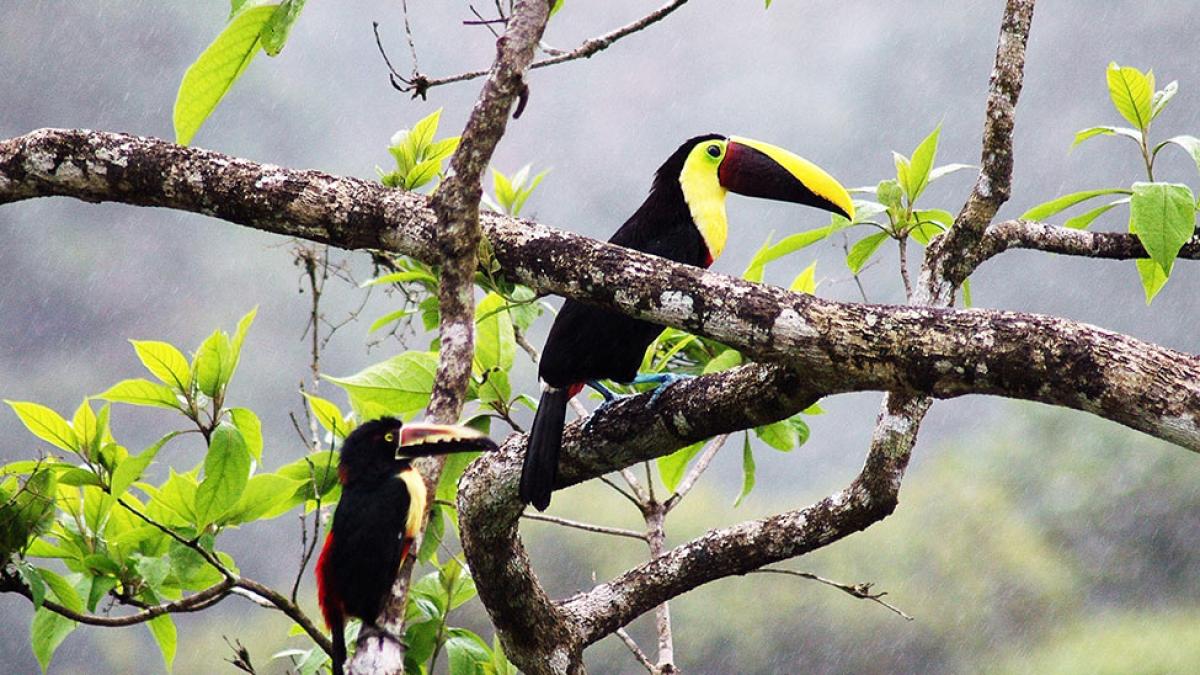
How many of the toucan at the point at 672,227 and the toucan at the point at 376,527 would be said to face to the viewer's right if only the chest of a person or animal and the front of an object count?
2

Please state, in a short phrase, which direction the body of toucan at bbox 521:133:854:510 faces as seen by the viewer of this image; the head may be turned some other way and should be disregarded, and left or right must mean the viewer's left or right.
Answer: facing to the right of the viewer

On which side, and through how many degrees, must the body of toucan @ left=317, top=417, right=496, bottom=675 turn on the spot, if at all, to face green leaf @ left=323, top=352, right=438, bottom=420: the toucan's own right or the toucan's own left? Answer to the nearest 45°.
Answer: approximately 90° to the toucan's own left

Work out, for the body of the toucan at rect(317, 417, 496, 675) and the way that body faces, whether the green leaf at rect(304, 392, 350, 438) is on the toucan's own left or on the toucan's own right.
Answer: on the toucan's own left

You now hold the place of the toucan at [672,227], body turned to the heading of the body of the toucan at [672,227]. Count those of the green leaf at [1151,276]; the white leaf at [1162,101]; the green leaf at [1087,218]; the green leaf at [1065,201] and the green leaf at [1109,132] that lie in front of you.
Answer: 5

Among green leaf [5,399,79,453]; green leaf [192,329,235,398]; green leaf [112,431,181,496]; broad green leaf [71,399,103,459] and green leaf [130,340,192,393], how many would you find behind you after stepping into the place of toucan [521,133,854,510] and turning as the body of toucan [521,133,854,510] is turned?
5

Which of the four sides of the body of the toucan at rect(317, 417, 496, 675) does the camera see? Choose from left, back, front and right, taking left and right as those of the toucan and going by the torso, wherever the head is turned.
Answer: right

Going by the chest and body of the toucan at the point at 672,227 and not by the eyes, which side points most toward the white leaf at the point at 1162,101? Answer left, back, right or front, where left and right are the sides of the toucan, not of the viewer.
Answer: front

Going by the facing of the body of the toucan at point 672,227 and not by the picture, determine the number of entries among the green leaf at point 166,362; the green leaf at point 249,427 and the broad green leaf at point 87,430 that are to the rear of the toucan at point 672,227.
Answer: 3
